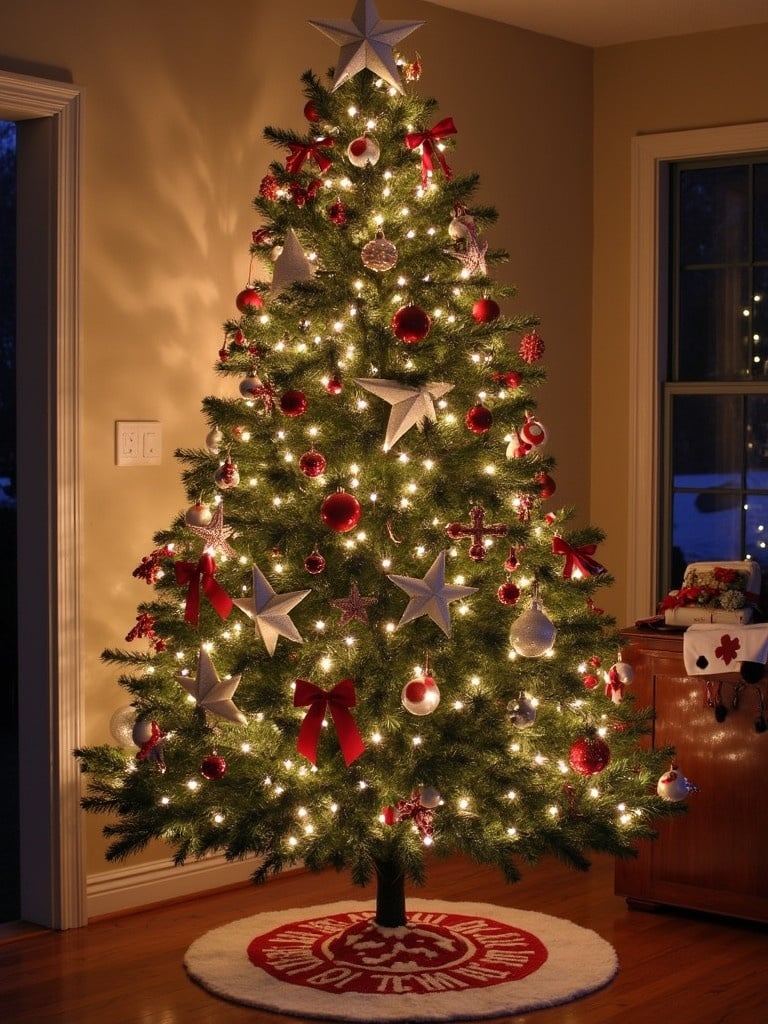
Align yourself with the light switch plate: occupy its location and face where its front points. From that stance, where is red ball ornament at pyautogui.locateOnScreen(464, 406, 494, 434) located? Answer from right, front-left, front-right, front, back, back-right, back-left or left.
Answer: front-left

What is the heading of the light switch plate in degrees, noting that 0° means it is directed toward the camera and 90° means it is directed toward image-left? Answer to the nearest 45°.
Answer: approximately 0°

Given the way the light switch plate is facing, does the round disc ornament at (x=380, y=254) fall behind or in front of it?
in front

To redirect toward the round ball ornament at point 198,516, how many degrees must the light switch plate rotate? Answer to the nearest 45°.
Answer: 0° — it already faces it

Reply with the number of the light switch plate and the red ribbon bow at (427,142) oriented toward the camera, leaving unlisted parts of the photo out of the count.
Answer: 2

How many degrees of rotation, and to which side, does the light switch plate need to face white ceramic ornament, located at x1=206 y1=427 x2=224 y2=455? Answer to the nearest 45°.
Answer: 0° — it already faces it

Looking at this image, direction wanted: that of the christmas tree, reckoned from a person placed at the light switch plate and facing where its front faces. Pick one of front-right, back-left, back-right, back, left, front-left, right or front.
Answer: front-left
